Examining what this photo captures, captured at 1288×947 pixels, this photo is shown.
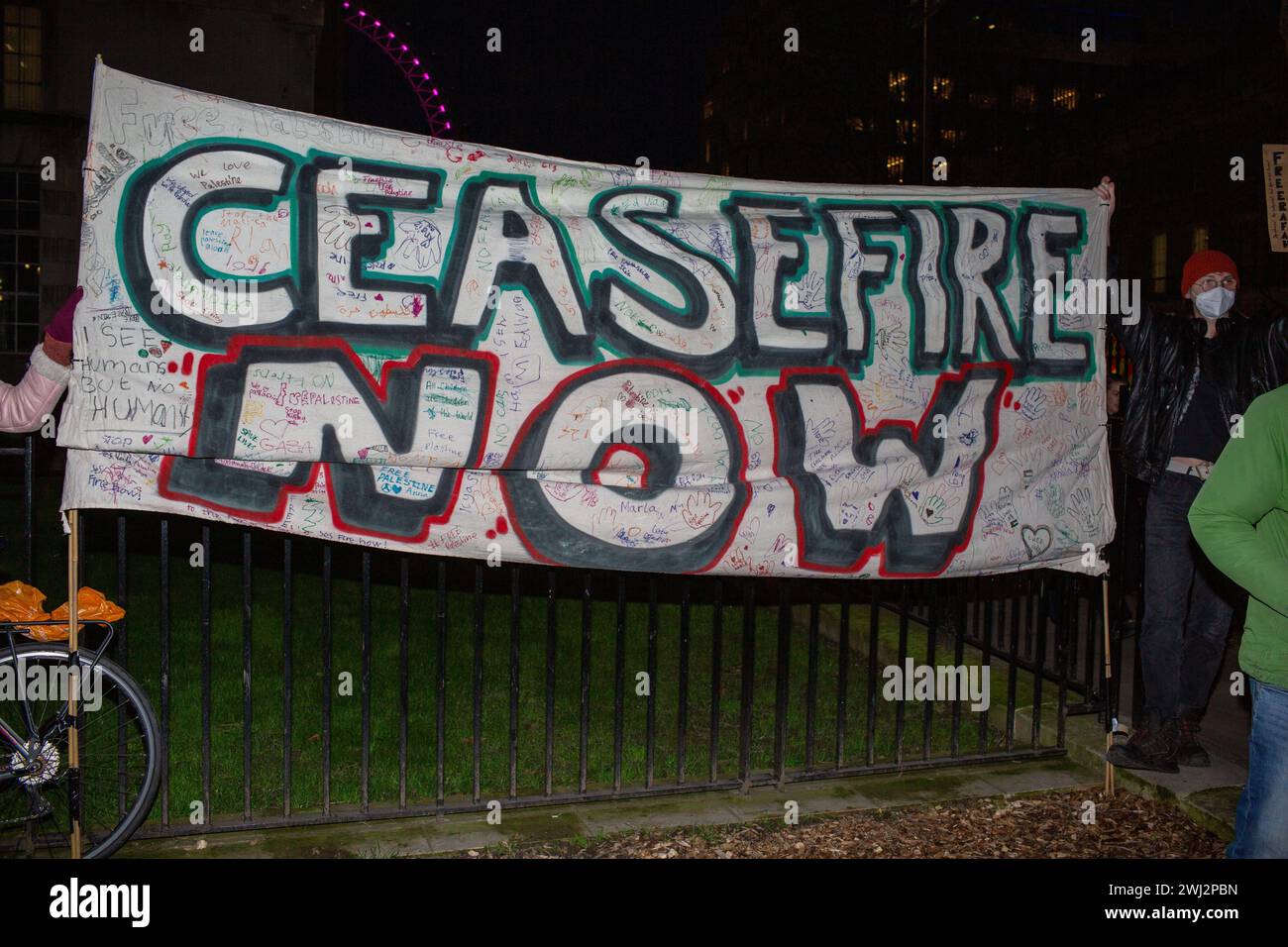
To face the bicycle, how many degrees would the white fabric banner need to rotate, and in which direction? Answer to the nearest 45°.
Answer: approximately 90° to its right

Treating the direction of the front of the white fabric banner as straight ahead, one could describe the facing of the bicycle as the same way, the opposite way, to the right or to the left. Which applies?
to the right

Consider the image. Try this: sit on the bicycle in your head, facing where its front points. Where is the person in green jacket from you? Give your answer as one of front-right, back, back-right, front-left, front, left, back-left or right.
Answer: back-left

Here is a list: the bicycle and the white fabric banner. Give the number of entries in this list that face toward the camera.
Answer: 1

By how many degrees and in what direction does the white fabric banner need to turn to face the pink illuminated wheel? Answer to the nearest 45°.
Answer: approximately 180°

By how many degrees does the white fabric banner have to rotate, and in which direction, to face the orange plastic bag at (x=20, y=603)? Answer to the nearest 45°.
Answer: approximately 90° to its right

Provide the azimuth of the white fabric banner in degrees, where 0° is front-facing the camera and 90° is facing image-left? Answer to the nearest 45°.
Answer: approximately 0°

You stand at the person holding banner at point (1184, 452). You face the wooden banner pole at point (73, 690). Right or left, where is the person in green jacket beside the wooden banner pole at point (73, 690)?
left

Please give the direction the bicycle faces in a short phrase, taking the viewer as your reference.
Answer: facing to the left of the viewer
